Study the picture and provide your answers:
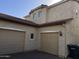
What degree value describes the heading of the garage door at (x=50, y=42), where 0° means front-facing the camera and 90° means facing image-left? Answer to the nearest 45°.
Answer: approximately 45°

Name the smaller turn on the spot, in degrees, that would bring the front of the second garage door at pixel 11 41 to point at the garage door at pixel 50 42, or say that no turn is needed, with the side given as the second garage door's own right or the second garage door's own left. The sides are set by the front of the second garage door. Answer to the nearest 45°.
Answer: approximately 45° to the second garage door's own left

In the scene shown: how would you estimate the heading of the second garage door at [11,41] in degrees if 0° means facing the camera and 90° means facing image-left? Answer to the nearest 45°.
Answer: approximately 315°
